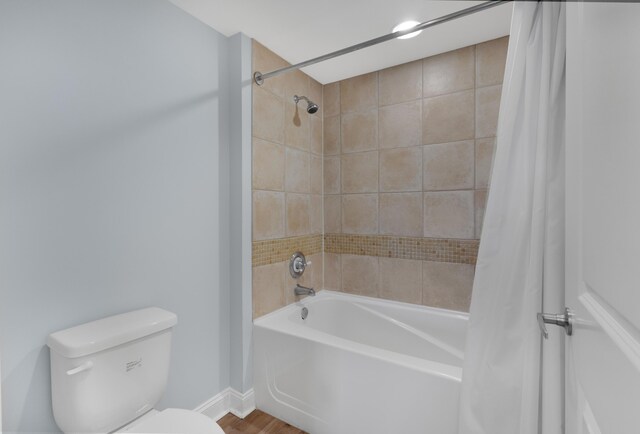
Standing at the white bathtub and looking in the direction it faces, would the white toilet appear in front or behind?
in front

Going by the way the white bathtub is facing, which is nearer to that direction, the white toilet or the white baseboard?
the white toilet

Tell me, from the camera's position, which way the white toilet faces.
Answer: facing the viewer and to the right of the viewer

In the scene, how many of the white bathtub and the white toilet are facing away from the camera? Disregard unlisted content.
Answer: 0

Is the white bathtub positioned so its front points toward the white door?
no

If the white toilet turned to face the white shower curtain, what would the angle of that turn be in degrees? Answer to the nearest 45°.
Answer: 0° — it already faces it

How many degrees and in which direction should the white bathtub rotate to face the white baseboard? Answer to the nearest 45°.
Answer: approximately 45° to its right

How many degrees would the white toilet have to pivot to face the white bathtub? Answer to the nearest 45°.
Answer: approximately 45° to its left

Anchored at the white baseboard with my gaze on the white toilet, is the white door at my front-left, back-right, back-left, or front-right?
front-left

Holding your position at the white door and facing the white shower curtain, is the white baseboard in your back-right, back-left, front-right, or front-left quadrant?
front-left

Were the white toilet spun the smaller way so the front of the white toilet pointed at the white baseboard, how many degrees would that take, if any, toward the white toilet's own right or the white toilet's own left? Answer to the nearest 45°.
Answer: approximately 90° to the white toilet's own left

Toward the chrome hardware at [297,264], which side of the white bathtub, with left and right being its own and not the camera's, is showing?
right

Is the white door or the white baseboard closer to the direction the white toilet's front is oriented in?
the white door

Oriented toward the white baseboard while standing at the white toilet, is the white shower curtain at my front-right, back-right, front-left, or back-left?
front-right

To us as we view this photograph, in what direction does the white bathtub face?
facing the viewer and to the left of the viewer

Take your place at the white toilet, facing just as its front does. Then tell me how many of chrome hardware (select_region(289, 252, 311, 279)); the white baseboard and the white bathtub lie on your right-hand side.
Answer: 0
